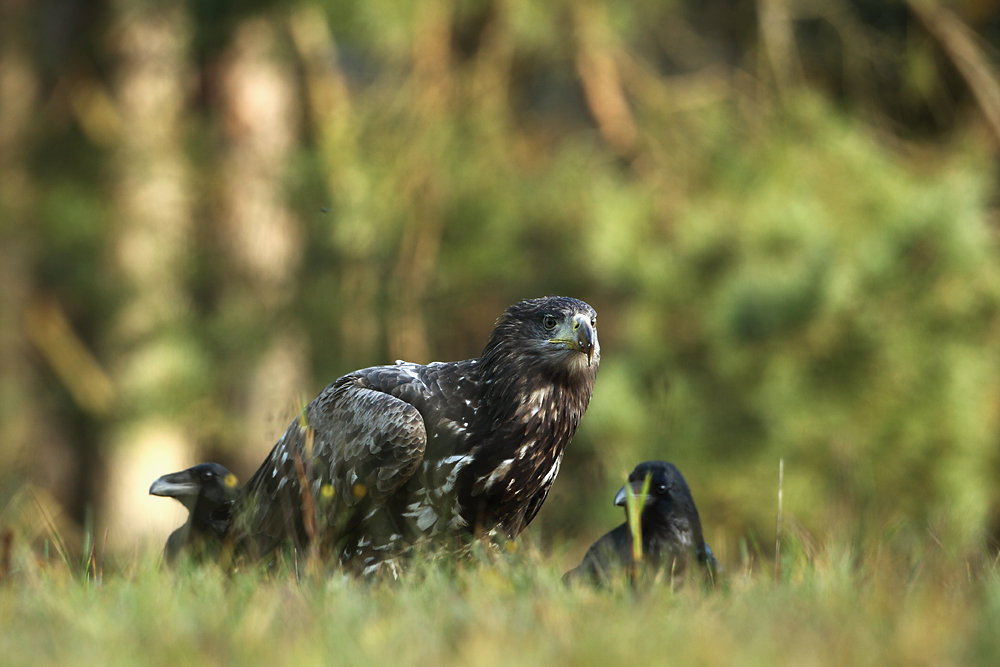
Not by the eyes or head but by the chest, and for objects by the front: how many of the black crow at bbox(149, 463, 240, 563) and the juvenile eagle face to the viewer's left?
1

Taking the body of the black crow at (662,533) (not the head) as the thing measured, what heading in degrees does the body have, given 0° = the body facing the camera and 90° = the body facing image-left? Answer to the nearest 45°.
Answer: approximately 45°

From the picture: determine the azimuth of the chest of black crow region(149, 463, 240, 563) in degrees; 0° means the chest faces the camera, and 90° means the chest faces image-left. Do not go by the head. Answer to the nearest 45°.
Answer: approximately 90°

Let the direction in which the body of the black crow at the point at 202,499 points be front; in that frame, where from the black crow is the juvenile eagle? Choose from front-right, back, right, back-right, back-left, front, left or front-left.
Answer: back-left

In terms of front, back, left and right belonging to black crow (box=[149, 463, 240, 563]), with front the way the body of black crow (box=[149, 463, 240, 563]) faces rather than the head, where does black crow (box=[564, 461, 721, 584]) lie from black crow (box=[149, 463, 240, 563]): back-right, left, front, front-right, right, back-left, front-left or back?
back-left

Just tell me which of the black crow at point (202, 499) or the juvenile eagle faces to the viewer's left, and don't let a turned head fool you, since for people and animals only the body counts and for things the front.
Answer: the black crow

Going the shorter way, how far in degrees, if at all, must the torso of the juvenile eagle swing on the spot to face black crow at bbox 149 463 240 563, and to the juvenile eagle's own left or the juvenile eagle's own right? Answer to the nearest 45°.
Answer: approximately 180°
